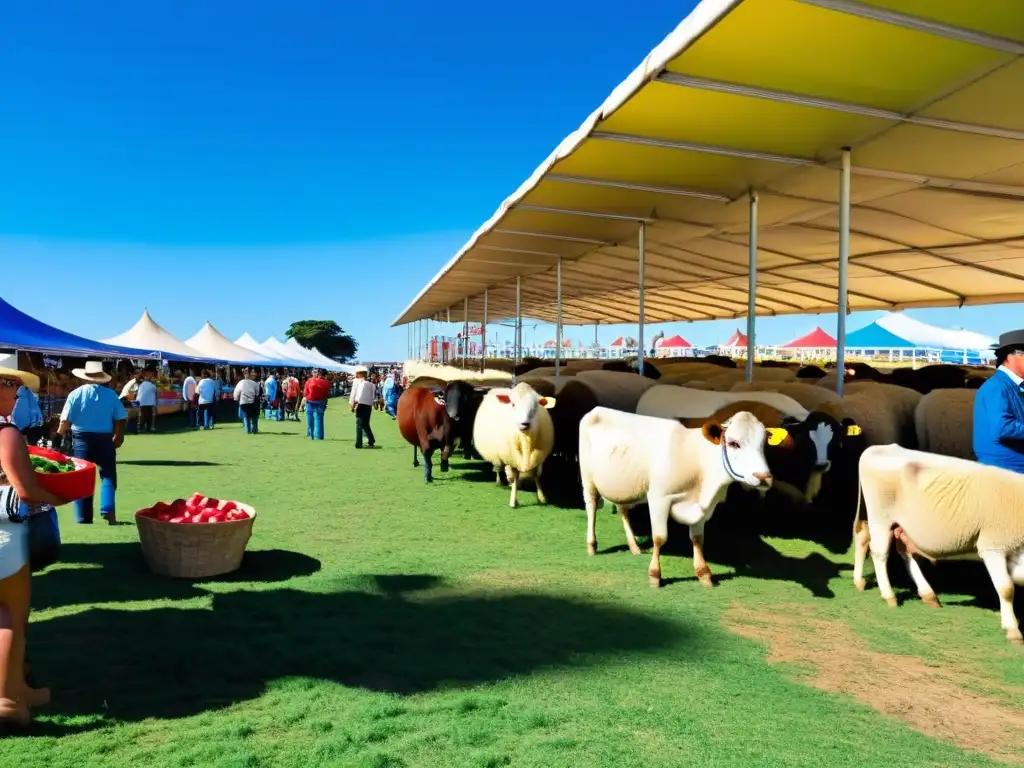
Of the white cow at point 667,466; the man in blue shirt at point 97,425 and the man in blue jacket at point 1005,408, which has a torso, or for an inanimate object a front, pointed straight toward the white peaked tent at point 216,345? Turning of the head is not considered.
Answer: the man in blue shirt at point 97,425

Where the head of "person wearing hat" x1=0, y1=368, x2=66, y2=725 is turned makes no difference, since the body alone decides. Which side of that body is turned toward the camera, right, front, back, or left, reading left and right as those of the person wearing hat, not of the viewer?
right

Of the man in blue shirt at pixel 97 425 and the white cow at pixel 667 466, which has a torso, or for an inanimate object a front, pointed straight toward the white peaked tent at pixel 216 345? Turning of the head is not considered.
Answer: the man in blue shirt

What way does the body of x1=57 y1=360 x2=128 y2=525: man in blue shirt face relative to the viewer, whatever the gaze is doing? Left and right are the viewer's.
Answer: facing away from the viewer

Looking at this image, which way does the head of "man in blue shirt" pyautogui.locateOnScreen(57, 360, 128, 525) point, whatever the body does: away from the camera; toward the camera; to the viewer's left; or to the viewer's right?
away from the camera

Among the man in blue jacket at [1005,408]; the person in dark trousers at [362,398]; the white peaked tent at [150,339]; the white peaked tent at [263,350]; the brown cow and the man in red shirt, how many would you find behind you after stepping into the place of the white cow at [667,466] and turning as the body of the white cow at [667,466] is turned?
5
